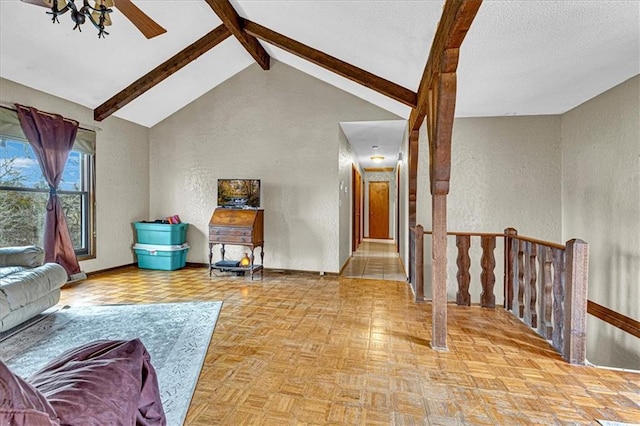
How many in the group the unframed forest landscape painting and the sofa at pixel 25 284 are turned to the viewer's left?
0

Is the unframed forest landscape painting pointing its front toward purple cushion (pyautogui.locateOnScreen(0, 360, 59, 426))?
yes

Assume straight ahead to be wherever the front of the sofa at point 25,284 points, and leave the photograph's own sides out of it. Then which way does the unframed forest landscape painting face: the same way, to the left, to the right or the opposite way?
to the right

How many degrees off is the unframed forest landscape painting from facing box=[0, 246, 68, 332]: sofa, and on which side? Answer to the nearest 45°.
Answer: approximately 45° to its right

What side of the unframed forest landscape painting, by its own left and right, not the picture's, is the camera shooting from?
front

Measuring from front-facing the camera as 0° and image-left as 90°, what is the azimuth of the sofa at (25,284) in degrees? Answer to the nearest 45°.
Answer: approximately 315°

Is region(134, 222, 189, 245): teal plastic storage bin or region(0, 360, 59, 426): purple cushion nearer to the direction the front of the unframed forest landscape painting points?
the purple cushion

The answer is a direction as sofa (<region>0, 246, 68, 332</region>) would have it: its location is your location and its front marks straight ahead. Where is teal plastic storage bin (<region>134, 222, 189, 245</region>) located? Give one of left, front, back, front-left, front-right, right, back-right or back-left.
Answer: left

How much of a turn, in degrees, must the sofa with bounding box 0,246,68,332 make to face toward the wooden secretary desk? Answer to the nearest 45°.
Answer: approximately 45° to its left

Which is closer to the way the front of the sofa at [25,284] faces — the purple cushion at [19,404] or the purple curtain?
the purple cushion

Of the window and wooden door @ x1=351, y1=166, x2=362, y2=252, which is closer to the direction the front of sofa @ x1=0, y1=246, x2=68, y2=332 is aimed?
the wooden door

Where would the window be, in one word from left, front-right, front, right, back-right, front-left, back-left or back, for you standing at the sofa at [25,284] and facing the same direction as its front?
back-left

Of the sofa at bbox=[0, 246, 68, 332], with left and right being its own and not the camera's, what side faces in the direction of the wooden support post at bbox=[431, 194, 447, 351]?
front

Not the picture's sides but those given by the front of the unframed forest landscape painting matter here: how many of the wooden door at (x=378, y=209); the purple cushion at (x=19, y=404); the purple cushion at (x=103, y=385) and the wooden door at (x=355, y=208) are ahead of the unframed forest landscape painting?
2

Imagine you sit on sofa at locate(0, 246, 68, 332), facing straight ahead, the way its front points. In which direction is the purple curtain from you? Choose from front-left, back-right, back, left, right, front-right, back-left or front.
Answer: back-left

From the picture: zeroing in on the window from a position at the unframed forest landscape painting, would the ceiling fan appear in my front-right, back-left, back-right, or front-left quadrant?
front-left

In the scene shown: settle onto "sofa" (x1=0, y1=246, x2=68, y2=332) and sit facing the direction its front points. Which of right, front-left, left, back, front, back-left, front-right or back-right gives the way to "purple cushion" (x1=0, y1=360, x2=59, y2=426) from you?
front-right
